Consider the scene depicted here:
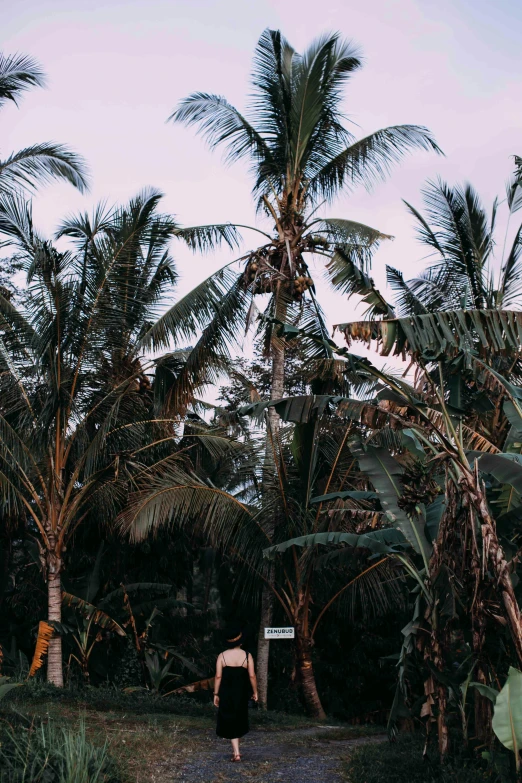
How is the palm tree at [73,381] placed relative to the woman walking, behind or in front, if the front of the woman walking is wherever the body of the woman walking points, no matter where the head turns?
in front

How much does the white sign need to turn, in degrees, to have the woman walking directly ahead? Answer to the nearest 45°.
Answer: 0° — it already faces them

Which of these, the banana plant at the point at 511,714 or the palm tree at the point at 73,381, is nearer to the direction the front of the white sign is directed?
the banana plant

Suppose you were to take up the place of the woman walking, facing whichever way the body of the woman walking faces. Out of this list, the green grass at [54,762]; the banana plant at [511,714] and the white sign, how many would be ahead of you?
1

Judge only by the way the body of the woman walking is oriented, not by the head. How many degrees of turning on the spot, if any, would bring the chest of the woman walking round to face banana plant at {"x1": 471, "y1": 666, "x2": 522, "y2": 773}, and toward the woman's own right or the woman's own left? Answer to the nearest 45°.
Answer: approximately 135° to the woman's own right

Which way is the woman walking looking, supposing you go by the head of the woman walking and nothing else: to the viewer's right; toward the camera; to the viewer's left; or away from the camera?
away from the camera

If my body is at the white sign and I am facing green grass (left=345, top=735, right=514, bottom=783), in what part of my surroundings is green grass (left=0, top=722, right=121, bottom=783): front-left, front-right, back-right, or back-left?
front-right

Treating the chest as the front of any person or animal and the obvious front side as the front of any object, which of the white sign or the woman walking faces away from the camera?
the woman walking

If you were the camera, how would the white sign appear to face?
facing the viewer

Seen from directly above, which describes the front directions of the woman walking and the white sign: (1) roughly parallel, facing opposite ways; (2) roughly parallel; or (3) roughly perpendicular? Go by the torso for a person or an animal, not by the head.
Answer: roughly parallel, facing opposite ways

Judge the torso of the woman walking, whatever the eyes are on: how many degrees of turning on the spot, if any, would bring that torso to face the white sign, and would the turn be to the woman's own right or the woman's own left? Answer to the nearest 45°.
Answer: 0° — they already face it

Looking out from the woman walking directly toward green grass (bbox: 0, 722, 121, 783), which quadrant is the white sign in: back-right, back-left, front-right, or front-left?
back-right

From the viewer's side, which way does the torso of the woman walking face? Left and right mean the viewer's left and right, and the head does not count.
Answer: facing away from the viewer
